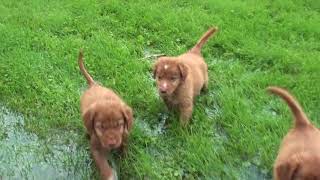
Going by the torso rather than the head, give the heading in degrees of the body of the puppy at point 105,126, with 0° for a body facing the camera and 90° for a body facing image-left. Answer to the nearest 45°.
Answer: approximately 0°

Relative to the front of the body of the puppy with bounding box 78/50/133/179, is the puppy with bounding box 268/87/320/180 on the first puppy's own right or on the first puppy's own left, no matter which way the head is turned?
on the first puppy's own left

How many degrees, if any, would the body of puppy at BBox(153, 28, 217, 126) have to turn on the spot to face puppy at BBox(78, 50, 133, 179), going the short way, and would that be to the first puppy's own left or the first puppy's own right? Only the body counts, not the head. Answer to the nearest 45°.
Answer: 0° — it already faces it

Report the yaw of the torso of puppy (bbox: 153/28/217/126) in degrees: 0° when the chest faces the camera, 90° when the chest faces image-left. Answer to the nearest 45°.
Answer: approximately 45°

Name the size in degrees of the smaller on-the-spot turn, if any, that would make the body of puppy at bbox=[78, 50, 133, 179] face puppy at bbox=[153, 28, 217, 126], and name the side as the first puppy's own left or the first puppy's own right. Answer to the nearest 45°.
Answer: approximately 135° to the first puppy's own left
